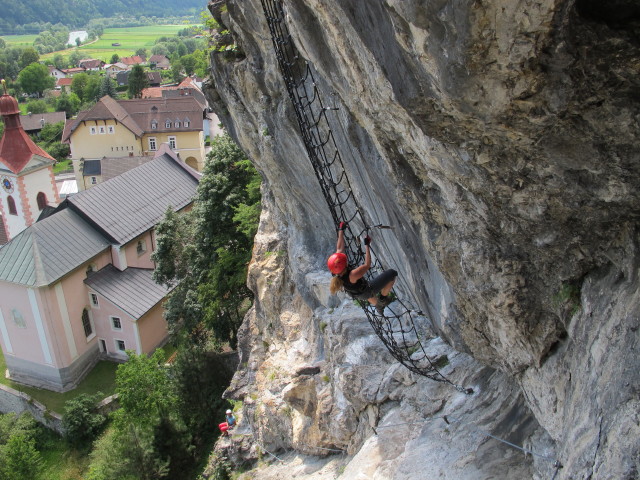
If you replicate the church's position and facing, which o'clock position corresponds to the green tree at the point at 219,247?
The green tree is roughly at 3 o'clock from the church.
